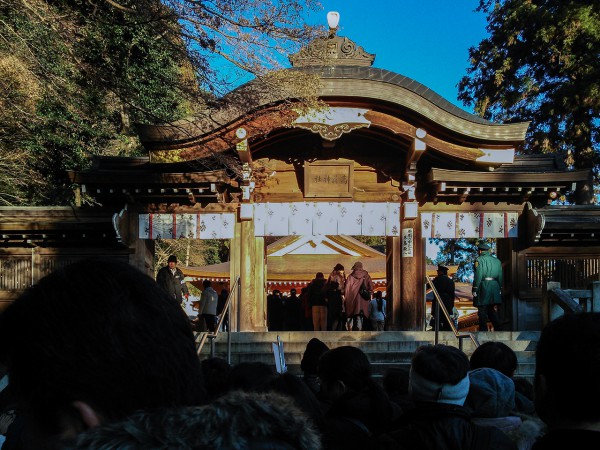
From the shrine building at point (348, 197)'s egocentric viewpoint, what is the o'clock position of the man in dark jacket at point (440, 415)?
The man in dark jacket is roughly at 12 o'clock from the shrine building.

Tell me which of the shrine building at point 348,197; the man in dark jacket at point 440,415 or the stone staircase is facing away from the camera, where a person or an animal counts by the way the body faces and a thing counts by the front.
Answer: the man in dark jacket

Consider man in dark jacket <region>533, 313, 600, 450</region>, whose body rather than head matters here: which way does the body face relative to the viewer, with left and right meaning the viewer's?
facing away from the viewer

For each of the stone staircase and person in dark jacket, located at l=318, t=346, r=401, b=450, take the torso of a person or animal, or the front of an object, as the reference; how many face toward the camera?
1

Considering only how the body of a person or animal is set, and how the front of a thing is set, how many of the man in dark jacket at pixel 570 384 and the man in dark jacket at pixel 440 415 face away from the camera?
2

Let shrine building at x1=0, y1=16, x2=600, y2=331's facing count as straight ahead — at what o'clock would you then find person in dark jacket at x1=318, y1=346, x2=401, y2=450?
The person in dark jacket is roughly at 12 o'clock from the shrine building.

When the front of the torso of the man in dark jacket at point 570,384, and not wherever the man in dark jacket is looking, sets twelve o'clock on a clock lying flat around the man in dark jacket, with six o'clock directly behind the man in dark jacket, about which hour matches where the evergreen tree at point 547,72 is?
The evergreen tree is roughly at 12 o'clock from the man in dark jacket.

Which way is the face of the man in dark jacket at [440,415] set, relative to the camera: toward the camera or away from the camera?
away from the camera

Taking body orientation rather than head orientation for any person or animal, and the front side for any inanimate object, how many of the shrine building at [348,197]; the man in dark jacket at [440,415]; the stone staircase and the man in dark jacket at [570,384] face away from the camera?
2

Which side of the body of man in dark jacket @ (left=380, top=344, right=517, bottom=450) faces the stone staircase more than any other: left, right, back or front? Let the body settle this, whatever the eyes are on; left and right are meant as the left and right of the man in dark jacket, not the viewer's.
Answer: front

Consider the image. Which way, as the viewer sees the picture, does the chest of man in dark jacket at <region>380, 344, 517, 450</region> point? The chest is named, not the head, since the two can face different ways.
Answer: away from the camera

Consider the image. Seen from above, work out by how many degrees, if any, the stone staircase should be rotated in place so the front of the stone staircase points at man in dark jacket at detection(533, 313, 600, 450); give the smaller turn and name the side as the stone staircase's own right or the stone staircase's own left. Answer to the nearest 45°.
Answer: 0° — it already faces them

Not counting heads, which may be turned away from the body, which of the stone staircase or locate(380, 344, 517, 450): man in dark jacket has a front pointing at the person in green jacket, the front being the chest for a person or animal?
the man in dark jacket

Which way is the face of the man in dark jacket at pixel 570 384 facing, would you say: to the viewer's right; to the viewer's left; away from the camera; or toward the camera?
away from the camera

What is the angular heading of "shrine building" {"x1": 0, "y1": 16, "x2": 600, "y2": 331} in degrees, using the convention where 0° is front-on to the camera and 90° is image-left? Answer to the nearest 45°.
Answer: approximately 0°
